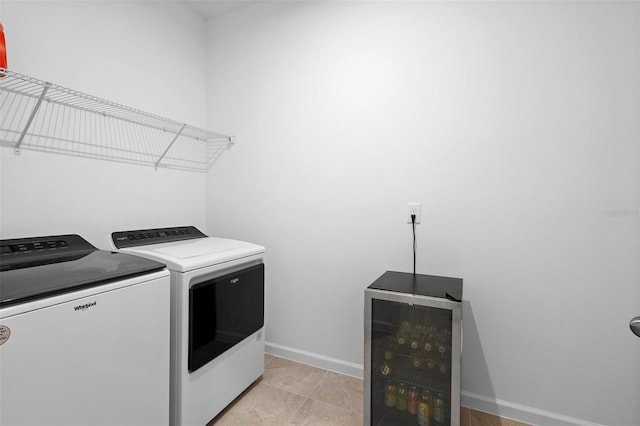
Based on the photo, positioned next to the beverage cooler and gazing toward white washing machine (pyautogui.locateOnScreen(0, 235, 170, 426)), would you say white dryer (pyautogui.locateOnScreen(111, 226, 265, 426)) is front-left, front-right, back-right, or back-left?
front-right

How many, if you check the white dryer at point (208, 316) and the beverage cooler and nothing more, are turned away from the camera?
0

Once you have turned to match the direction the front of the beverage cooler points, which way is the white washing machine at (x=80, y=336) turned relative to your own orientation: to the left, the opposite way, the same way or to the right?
to the left

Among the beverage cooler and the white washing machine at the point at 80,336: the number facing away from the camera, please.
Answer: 0

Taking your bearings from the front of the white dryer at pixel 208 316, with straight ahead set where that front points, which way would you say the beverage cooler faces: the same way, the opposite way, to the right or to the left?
to the right

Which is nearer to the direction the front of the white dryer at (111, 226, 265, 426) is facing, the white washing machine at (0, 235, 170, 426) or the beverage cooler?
the beverage cooler

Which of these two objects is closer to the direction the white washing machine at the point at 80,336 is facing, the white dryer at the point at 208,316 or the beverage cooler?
the beverage cooler

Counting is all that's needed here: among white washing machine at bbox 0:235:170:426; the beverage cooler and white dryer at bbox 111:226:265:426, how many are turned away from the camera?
0

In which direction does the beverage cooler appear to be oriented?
toward the camera

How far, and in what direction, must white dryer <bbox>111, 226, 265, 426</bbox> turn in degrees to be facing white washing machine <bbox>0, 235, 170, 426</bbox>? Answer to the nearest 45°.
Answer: approximately 90° to its right

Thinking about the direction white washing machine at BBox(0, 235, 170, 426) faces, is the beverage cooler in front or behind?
in front

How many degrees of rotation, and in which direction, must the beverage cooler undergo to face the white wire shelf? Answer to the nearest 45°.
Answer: approximately 90° to its right

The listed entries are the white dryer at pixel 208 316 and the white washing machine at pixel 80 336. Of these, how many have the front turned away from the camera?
0

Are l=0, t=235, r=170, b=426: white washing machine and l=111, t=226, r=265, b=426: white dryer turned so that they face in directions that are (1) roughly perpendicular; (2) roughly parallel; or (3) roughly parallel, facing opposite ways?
roughly parallel

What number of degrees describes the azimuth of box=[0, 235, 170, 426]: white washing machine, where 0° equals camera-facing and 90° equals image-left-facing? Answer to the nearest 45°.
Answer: approximately 315°

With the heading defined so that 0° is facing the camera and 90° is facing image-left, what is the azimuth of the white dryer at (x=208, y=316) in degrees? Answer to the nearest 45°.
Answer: approximately 315°
